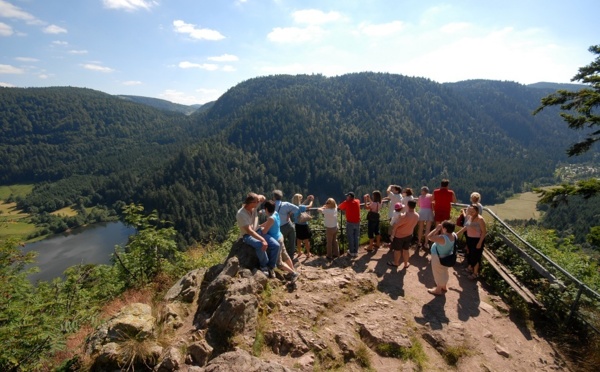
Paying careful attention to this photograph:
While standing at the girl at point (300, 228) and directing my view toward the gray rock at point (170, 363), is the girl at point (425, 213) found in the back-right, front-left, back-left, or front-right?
back-left

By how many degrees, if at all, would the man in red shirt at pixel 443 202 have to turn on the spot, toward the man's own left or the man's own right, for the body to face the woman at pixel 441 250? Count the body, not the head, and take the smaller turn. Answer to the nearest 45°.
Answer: approximately 180°

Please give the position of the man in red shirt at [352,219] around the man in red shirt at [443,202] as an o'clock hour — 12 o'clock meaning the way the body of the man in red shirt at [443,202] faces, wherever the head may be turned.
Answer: the man in red shirt at [352,219] is roughly at 8 o'clock from the man in red shirt at [443,202].

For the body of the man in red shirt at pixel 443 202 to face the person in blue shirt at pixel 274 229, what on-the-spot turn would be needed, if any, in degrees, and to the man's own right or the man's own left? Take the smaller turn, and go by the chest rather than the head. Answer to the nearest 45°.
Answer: approximately 135° to the man's own left

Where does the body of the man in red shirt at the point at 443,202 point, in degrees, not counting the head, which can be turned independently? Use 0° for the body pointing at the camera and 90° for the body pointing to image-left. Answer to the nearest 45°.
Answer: approximately 180°

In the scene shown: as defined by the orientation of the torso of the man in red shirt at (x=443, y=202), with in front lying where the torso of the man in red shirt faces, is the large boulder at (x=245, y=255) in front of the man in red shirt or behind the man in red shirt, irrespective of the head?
behind

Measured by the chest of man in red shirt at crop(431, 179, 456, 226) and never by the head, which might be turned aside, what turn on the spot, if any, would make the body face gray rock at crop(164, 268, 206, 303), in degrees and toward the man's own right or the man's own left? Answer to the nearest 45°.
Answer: approximately 135° to the man's own left

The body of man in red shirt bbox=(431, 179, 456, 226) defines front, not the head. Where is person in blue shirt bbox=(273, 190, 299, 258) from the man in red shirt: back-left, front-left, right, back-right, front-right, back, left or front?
back-left

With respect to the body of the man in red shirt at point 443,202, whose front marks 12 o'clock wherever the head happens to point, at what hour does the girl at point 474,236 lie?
The girl is roughly at 5 o'clock from the man in red shirt.
